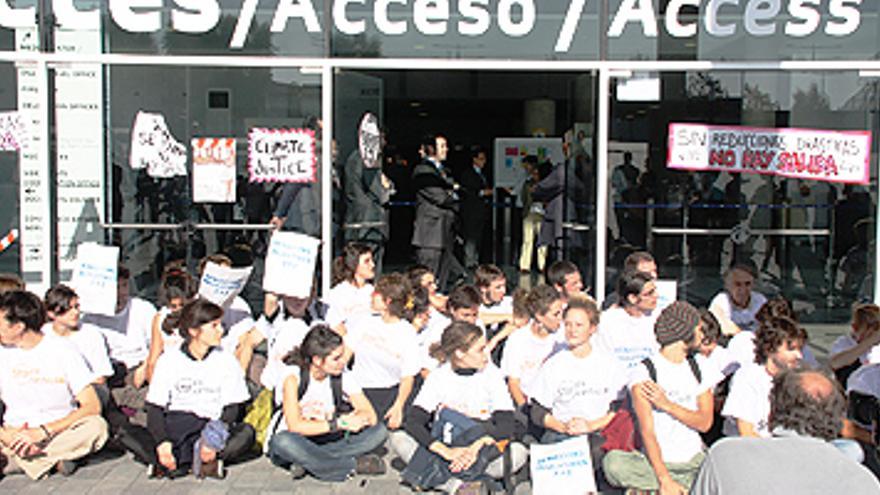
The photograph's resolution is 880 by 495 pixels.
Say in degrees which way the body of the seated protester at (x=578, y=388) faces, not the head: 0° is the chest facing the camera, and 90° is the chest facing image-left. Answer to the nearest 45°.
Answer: approximately 0°

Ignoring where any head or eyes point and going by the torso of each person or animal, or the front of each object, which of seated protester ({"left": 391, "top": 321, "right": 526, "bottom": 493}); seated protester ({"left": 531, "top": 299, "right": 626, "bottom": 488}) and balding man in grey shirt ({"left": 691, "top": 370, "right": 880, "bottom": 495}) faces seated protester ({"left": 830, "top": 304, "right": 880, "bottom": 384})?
balding man in grey shirt ({"left": 691, "top": 370, "right": 880, "bottom": 495})

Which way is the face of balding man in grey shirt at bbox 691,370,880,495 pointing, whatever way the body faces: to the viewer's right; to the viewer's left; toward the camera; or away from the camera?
away from the camera

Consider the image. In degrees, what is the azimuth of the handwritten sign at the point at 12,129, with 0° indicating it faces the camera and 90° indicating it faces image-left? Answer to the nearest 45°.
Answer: approximately 0°

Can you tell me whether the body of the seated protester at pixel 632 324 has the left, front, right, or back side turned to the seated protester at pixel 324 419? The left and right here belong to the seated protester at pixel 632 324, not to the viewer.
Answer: right

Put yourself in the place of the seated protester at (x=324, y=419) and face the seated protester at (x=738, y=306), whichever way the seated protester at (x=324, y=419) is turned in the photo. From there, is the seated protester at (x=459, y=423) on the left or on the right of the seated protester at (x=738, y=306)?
right

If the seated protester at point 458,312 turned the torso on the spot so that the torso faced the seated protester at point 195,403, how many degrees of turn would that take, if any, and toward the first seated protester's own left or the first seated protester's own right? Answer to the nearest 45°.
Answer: approximately 90° to the first seated protester's own right

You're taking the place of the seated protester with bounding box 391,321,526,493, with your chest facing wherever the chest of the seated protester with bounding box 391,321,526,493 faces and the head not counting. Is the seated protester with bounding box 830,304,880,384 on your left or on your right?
on your left

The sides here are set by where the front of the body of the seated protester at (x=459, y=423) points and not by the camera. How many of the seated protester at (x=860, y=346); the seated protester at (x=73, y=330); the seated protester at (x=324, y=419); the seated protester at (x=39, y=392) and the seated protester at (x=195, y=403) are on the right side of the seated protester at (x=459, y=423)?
4

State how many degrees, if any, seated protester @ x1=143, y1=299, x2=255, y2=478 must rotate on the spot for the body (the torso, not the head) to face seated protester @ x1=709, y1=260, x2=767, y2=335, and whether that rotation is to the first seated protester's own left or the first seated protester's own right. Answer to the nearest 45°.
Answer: approximately 90° to the first seated protester's own left
